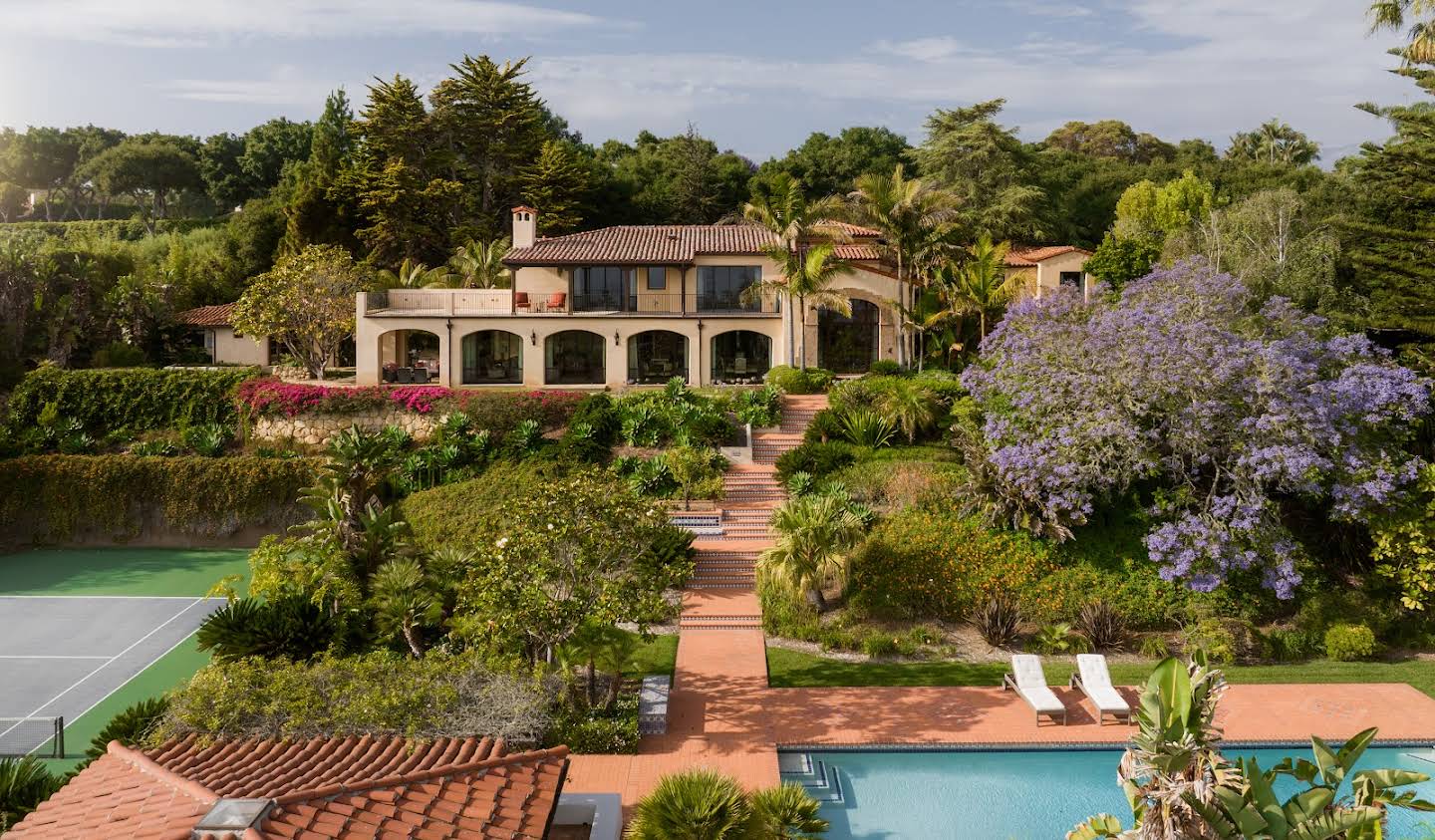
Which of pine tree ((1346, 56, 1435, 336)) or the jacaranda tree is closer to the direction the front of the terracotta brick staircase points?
the jacaranda tree

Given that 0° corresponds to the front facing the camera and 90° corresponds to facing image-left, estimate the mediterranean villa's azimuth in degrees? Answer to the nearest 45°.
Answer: approximately 0°

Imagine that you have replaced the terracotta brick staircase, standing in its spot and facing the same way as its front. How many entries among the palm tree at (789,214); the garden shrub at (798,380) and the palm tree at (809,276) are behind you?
3

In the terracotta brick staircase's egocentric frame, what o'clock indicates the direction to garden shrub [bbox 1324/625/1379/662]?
The garden shrub is roughly at 10 o'clock from the terracotta brick staircase.

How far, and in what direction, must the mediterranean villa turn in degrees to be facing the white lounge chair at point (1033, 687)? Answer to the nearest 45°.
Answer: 0° — it already faces it

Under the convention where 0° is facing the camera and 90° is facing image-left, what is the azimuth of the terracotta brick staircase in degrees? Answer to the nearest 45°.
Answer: approximately 0°

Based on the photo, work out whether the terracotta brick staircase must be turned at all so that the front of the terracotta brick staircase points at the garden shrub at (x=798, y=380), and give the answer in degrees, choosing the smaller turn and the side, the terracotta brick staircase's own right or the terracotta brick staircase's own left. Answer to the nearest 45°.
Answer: approximately 180°

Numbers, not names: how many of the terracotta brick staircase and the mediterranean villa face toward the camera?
2
